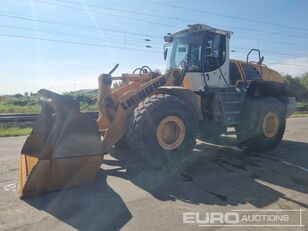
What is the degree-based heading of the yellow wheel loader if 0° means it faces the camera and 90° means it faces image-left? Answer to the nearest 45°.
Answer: approximately 45°
